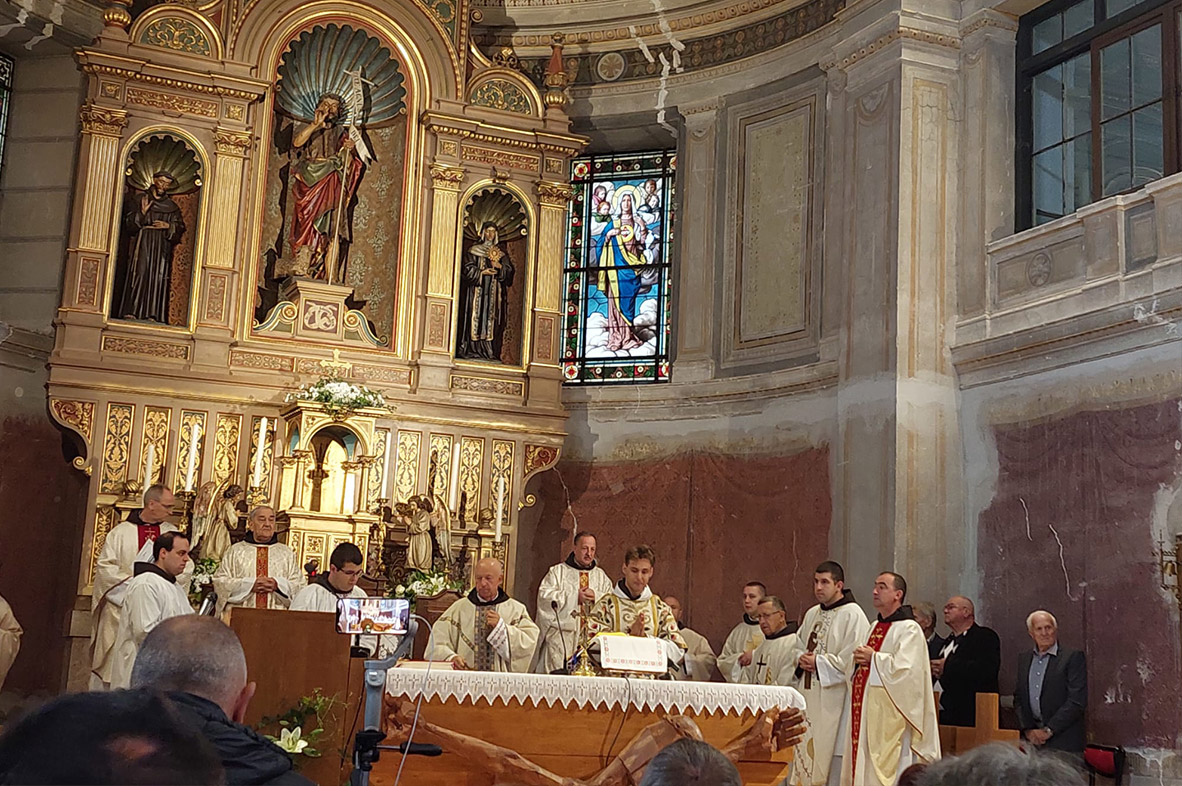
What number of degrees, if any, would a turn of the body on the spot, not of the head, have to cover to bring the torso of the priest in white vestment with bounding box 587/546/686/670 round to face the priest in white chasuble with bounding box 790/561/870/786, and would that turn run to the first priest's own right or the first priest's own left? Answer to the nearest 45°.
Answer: approximately 90° to the first priest's own left

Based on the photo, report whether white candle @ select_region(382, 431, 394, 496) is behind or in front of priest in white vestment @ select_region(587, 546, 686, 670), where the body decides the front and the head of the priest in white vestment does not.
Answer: behind

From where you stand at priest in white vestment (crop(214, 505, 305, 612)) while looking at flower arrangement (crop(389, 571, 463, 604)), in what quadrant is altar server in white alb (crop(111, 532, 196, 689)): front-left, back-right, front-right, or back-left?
back-right

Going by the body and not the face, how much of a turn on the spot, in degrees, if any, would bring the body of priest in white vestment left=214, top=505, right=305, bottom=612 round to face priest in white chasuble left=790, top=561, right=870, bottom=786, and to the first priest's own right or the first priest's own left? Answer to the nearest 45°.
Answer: approximately 45° to the first priest's own left

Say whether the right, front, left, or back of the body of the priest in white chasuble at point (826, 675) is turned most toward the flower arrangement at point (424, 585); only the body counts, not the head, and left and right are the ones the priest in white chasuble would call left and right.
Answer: right

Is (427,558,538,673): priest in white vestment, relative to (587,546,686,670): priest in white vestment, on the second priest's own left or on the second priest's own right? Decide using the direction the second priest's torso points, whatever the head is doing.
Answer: on the second priest's own right
